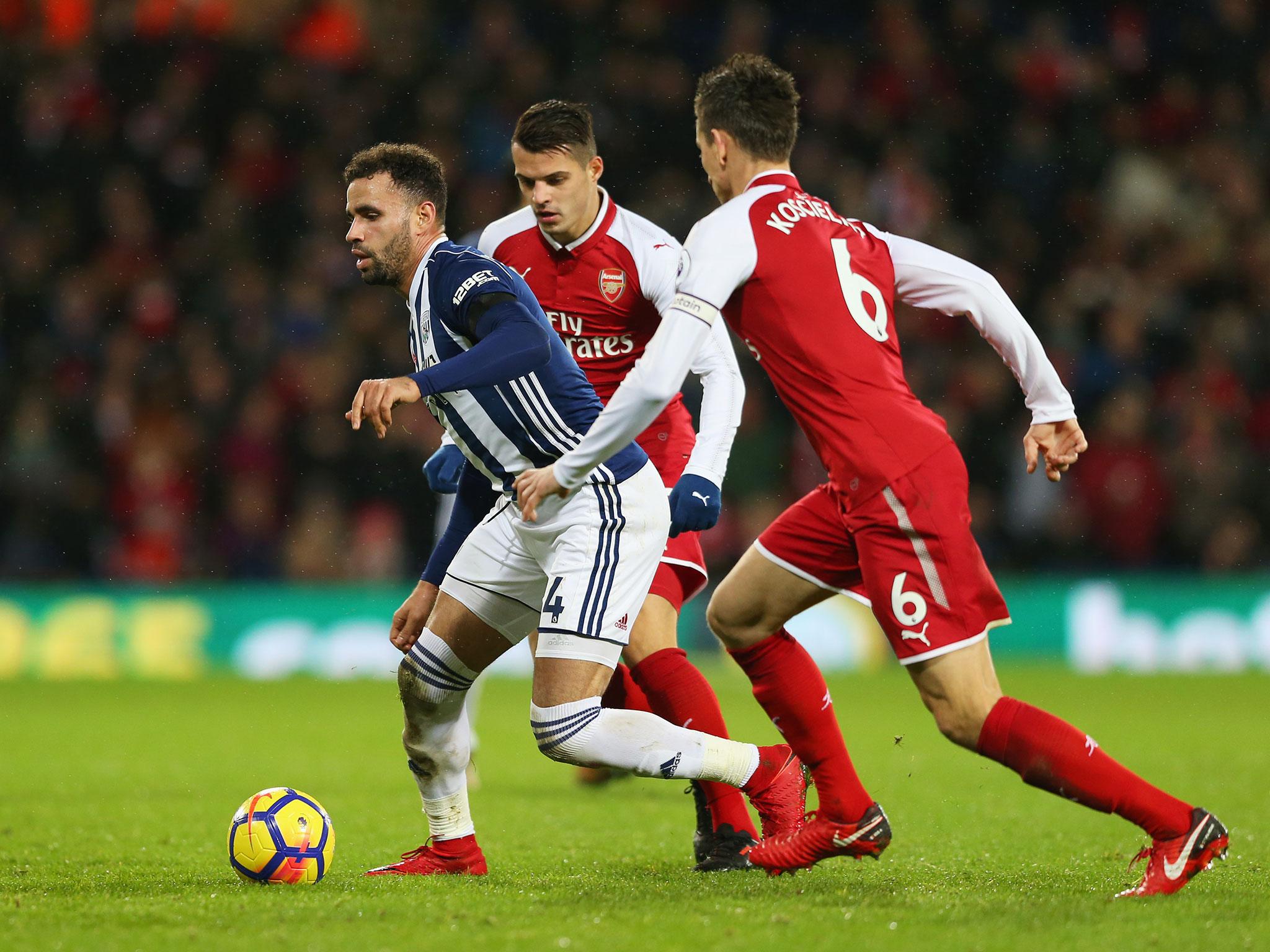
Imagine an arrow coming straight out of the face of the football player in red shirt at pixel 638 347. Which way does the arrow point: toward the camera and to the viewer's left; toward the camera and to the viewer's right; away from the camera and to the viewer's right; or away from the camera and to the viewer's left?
toward the camera and to the viewer's left

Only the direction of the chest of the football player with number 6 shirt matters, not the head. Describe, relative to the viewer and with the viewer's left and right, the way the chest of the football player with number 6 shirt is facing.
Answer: facing away from the viewer and to the left of the viewer

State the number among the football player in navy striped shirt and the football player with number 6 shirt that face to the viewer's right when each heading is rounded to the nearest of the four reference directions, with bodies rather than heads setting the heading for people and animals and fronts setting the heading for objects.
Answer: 0

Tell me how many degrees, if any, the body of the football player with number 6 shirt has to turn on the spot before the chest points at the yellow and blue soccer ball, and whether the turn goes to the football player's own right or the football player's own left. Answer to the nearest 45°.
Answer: approximately 45° to the football player's own left

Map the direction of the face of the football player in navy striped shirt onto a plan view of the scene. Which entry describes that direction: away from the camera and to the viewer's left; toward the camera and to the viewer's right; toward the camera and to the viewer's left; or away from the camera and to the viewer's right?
toward the camera and to the viewer's left

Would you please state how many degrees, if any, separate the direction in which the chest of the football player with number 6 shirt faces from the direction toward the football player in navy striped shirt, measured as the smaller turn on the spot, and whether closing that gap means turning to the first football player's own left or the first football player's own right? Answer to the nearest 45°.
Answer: approximately 45° to the first football player's own left

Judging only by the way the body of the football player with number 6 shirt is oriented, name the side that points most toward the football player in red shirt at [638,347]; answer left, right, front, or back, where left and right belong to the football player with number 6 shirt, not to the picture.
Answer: front

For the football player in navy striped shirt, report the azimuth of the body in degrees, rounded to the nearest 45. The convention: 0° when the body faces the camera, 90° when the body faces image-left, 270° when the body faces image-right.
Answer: approximately 45°
